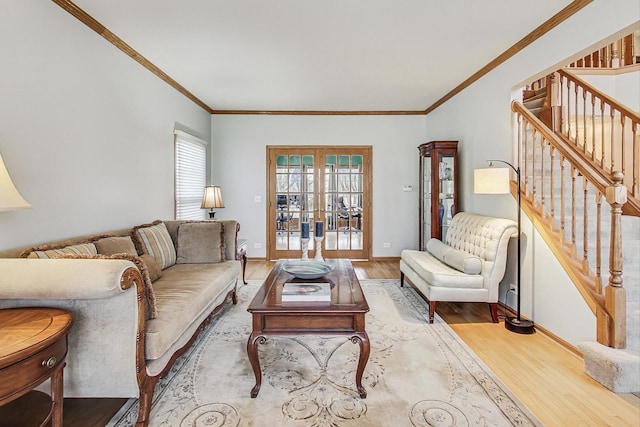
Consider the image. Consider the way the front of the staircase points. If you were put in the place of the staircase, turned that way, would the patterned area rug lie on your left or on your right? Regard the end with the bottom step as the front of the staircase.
on your right

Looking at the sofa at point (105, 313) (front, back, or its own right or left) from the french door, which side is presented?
left

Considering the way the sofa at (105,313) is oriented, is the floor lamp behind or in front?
in front

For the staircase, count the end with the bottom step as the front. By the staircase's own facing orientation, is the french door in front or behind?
behind

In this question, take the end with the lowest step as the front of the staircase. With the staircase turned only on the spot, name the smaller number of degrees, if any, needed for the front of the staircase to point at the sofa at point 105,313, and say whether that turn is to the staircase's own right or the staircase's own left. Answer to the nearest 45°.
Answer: approximately 90° to the staircase's own right

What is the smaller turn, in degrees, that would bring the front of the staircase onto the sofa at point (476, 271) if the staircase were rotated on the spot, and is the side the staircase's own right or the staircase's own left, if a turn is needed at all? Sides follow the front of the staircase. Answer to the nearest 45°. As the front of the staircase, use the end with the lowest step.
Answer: approximately 135° to the staircase's own right

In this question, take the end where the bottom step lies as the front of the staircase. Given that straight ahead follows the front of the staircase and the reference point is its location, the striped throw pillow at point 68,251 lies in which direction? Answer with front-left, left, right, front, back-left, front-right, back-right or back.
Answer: right

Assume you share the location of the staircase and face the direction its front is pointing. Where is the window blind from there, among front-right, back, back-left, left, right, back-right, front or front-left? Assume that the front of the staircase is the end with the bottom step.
back-right

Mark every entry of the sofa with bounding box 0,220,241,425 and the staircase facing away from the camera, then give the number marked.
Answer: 0

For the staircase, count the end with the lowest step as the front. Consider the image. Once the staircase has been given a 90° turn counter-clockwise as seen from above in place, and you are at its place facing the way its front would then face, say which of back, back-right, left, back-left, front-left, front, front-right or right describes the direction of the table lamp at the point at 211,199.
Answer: back-left

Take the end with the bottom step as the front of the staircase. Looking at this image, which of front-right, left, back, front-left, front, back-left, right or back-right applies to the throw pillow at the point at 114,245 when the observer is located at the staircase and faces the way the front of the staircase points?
right

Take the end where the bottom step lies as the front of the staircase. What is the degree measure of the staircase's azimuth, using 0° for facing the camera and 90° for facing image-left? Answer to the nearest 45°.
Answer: approximately 315°

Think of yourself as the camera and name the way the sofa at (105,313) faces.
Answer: facing the viewer and to the right of the viewer

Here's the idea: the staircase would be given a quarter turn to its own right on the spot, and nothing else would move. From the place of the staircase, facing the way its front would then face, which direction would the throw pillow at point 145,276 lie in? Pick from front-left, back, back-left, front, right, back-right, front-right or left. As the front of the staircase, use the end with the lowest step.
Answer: front

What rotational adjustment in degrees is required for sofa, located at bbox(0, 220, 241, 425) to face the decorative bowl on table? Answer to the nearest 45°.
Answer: approximately 45° to its left

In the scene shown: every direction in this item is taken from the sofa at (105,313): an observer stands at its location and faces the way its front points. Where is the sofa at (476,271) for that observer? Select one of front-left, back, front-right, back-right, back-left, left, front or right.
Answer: front-left
